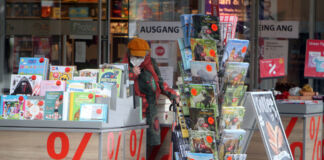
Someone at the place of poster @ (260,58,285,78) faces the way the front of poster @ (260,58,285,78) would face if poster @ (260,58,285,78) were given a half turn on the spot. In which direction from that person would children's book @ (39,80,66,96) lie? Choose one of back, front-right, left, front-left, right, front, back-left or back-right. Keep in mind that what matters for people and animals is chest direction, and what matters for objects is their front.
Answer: back-left

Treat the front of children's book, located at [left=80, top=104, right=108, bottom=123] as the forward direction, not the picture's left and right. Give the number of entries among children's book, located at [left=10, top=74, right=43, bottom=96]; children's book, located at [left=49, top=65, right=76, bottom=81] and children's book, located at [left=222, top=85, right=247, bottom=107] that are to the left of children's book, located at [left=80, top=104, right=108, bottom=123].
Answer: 1

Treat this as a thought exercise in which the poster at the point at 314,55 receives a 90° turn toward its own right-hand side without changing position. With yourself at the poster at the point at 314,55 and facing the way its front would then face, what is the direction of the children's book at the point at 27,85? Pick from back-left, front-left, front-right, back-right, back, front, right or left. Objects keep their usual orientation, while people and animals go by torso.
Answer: front-left

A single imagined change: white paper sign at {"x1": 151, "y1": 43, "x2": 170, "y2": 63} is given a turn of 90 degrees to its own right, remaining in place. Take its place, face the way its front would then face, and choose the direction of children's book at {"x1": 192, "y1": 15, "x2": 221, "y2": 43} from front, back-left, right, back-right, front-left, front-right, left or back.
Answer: left

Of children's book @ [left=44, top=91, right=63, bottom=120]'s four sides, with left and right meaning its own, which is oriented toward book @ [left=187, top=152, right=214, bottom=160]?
left

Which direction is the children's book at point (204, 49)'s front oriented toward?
toward the camera

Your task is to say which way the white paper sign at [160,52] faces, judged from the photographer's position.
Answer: facing the viewer

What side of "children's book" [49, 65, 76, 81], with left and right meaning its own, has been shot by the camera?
front

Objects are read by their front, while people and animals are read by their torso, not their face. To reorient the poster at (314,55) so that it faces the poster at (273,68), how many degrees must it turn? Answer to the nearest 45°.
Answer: approximately 45° to its right

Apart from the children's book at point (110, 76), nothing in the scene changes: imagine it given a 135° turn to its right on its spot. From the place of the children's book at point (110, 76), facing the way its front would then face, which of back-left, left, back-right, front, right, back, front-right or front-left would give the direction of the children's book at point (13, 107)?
front-left

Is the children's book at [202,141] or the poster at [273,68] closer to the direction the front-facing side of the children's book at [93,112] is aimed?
the children's book
